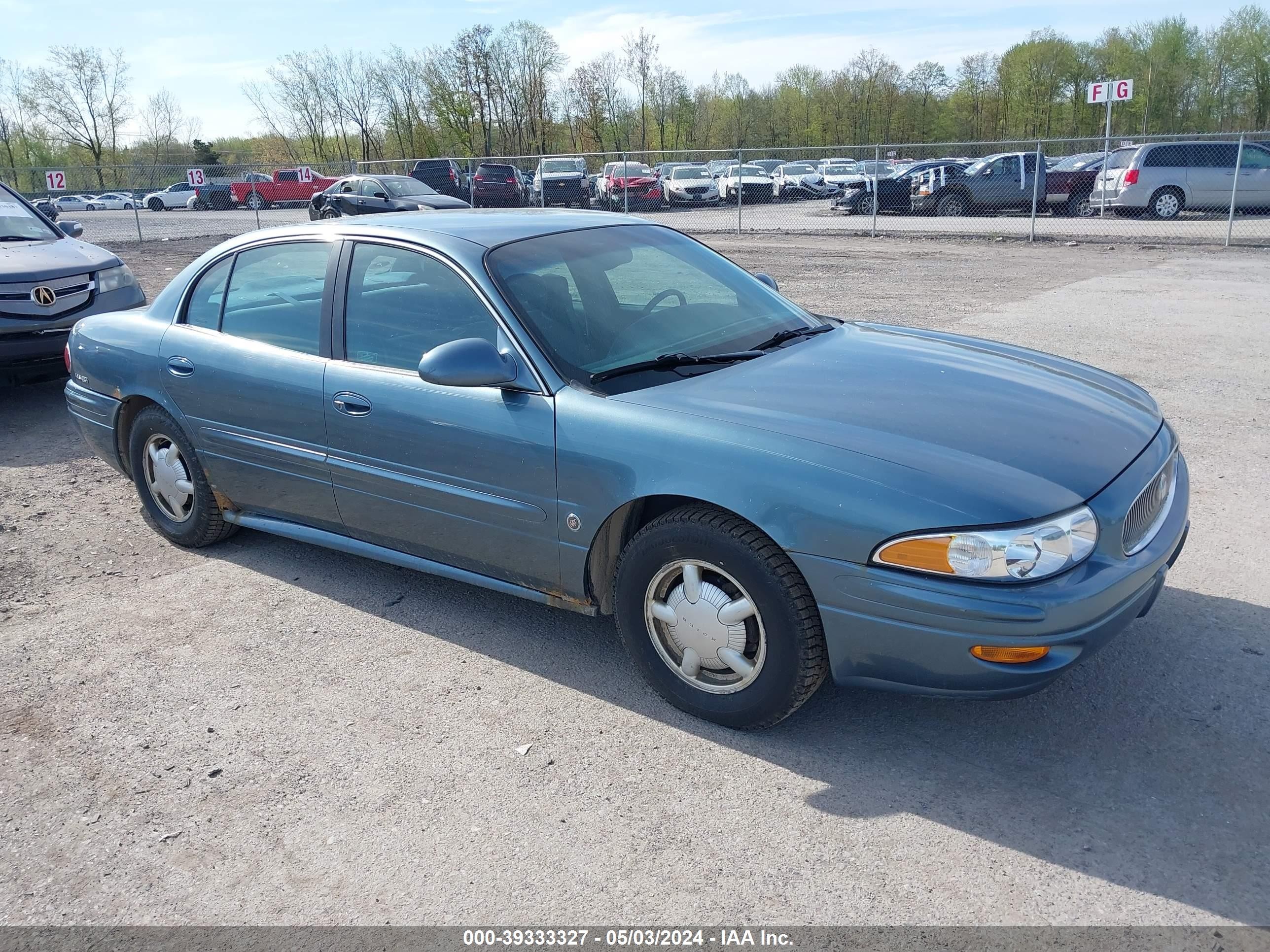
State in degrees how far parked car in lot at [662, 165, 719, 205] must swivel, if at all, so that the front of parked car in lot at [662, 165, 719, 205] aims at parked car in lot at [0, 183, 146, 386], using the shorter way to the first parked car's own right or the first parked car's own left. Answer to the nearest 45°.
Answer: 0° — it already faces it

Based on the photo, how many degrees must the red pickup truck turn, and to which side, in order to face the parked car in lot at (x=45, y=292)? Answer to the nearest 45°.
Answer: approximately 90° to its right

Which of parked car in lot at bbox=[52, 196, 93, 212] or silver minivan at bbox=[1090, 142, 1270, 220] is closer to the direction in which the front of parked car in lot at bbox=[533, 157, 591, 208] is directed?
the silver minivan

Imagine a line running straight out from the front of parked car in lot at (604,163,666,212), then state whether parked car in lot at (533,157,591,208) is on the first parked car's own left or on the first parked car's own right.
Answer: on the first parked car's own right

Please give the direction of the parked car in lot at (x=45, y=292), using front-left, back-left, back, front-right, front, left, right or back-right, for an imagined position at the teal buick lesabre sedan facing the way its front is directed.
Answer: back

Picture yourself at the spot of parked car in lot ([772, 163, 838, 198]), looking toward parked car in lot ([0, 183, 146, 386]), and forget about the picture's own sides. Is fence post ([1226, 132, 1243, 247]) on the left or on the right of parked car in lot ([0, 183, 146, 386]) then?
left

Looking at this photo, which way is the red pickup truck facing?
to the viewer's right

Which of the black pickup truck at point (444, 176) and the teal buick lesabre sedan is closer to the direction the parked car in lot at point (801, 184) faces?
the teal buick lesabre sedan

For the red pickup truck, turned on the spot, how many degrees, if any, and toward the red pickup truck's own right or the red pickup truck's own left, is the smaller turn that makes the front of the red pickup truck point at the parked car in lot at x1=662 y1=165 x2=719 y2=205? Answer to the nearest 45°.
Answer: approximately 45° to the red pickup truck's own right

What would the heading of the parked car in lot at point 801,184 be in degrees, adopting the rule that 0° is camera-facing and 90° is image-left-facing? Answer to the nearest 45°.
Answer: approximately 315°

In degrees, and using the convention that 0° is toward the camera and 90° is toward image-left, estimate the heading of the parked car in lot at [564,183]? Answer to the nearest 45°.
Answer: approximately 0°

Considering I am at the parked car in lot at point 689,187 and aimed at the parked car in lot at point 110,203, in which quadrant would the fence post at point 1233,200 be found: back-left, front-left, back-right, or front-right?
back-left
